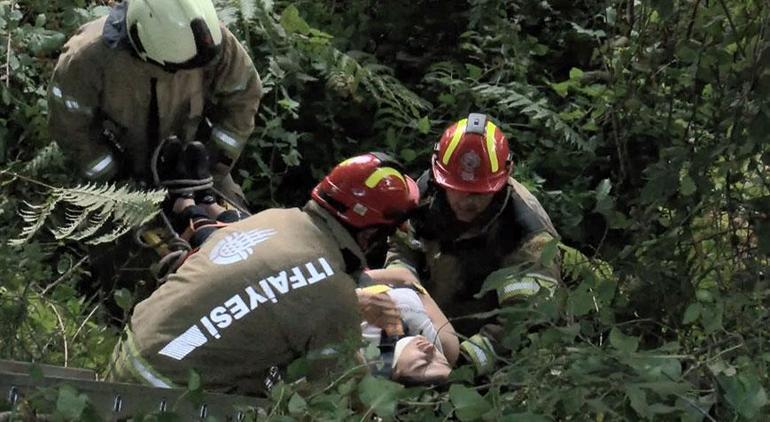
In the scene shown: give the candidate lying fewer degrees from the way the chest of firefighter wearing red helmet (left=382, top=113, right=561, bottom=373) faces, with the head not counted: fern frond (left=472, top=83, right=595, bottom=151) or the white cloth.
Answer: the white cloth

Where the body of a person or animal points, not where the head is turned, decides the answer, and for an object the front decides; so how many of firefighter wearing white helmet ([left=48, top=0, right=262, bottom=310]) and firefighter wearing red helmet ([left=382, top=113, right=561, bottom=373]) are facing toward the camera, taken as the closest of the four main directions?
2

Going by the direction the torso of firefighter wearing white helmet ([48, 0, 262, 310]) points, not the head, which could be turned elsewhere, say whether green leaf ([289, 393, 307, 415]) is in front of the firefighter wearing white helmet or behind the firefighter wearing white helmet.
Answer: in front

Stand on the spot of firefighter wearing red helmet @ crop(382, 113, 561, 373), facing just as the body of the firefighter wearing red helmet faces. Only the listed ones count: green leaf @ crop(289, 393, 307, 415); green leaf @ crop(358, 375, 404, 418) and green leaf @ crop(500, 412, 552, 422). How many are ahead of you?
3

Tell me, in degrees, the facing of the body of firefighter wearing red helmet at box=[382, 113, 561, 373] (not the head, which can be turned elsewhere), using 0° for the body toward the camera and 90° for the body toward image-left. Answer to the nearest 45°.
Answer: approximately 0°

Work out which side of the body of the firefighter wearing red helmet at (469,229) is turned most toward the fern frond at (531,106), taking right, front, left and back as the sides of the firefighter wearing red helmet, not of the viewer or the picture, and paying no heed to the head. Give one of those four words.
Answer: back

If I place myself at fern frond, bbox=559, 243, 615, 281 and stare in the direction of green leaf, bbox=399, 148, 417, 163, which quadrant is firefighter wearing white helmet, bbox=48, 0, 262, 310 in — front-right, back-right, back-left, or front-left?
front-left

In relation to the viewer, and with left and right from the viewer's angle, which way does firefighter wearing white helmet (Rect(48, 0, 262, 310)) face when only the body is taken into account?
facing the viewer

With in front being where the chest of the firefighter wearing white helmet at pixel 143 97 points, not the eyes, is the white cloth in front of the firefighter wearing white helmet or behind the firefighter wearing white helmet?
in front

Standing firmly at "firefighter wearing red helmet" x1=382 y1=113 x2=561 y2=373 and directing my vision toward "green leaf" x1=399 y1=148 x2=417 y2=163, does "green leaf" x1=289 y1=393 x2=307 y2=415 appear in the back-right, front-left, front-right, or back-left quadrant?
back-left

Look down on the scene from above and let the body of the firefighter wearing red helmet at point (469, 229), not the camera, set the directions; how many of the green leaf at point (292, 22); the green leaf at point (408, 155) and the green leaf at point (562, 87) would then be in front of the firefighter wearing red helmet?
0

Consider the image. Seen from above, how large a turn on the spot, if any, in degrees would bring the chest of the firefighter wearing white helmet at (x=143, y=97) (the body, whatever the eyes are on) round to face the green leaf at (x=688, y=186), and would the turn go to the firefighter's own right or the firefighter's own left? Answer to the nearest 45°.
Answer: approximately 45° to the firefighter's own left

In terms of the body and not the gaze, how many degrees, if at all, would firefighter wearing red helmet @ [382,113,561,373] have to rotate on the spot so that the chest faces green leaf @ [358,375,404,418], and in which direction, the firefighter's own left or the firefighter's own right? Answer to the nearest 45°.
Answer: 0° — they already face it
